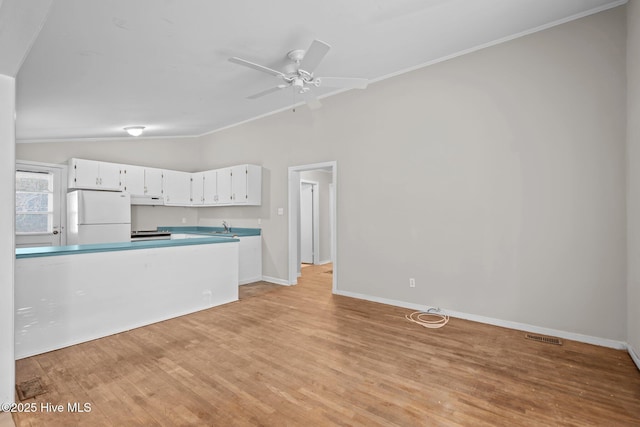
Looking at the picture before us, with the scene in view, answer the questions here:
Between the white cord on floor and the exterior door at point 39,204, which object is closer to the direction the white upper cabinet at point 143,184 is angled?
the white cord on floor

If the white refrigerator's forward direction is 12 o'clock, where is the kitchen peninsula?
The kitchen peninsula is roughly at 12 o'clock from the white refrigerator.

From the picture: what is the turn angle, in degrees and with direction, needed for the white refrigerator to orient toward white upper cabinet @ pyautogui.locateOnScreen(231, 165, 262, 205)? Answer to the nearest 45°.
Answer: approximately 45° to its left

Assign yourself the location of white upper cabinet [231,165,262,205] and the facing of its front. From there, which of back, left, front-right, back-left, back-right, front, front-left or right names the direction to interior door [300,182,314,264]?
back

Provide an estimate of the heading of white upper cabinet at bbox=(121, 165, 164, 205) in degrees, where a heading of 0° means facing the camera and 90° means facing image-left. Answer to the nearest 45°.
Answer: approximately 315°

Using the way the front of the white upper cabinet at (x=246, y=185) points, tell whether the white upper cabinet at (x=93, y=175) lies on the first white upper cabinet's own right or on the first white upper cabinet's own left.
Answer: on the first white upper cabinet's own right

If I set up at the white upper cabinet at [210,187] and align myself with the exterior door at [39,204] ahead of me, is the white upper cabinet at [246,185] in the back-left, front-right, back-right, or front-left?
back-left

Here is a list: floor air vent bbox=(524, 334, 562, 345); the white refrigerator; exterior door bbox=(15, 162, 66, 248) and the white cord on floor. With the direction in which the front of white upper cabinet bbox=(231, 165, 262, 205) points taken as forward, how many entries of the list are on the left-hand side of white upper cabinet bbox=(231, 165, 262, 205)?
2

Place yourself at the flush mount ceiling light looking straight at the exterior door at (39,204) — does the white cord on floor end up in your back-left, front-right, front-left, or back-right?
back-left

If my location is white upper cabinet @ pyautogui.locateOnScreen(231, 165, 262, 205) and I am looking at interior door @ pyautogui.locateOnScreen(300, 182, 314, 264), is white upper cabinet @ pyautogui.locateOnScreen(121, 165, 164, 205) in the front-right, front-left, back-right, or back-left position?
back-left
